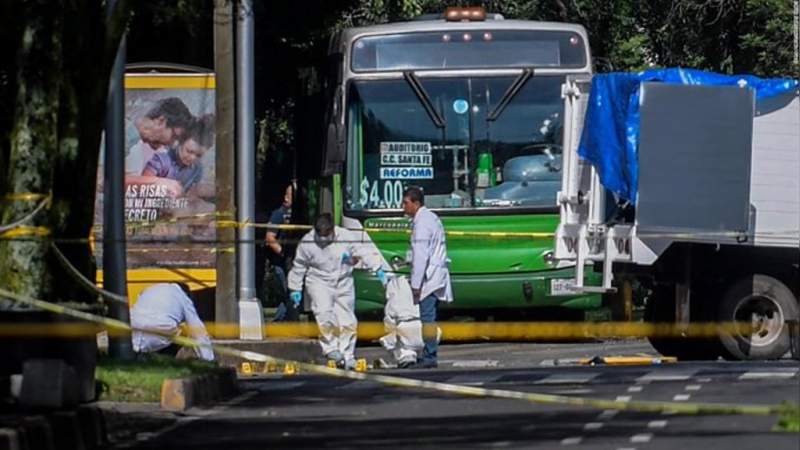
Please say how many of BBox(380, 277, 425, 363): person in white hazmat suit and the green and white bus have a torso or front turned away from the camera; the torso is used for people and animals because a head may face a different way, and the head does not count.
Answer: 1

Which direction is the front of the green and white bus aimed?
toward the camera

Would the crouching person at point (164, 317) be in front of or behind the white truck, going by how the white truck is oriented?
behind

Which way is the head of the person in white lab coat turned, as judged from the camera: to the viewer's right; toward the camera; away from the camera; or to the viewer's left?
to the viewer's left

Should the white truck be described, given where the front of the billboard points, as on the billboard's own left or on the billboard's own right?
on the billboard's own left

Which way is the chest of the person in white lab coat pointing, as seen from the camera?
to the viewer's left

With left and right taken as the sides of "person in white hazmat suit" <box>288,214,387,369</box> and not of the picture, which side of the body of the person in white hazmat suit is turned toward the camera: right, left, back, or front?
front

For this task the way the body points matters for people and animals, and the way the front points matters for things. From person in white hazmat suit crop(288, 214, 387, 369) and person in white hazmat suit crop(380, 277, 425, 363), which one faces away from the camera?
person in white hazmat suit crop(380, 277, 425, 363)

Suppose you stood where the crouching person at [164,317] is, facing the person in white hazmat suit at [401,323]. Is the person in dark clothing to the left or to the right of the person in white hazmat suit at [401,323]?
left

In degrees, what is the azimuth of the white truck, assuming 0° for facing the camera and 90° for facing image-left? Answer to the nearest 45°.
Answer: approximately 270°

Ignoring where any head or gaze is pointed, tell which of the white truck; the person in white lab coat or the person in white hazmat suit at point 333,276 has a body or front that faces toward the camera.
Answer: the person in white hazmat suit

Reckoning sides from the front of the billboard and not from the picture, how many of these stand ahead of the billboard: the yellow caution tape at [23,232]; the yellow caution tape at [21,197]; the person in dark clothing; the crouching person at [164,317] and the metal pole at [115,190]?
4
